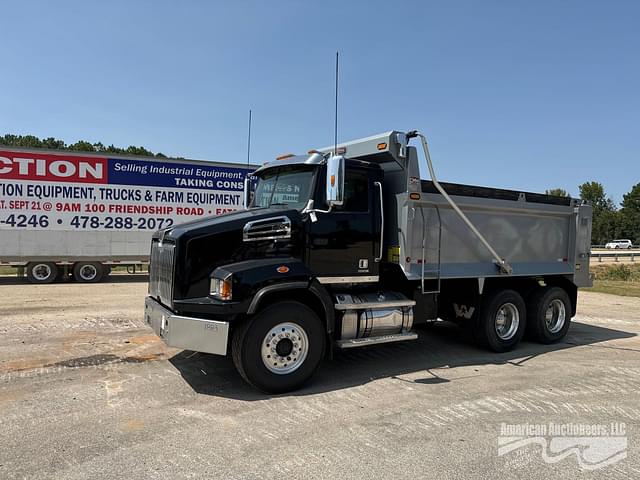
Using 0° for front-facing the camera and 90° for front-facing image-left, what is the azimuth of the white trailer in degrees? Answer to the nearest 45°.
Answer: approximately 270°

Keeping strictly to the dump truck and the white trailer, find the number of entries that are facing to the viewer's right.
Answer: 1

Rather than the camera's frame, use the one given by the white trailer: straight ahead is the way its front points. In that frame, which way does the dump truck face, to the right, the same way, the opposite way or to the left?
the opposite way

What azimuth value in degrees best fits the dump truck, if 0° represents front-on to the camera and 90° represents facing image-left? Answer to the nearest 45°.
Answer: approximately 45°

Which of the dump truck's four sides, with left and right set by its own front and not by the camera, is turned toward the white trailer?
right

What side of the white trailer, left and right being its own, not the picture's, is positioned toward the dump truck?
right
